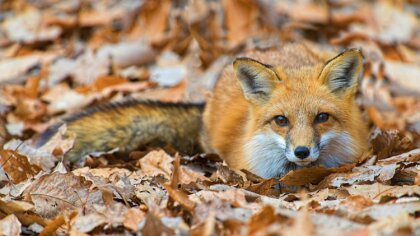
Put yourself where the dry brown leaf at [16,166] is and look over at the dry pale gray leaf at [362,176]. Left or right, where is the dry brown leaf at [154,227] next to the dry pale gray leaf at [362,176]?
right

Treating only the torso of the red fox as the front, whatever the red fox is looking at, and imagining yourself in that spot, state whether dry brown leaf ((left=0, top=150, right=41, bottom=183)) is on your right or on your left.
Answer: on your right

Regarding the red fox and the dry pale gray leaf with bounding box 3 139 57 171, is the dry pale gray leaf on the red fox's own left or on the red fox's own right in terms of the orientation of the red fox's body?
on the red fox's own right

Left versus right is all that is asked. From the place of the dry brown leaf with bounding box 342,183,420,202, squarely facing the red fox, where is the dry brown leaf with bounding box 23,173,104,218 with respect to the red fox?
left
